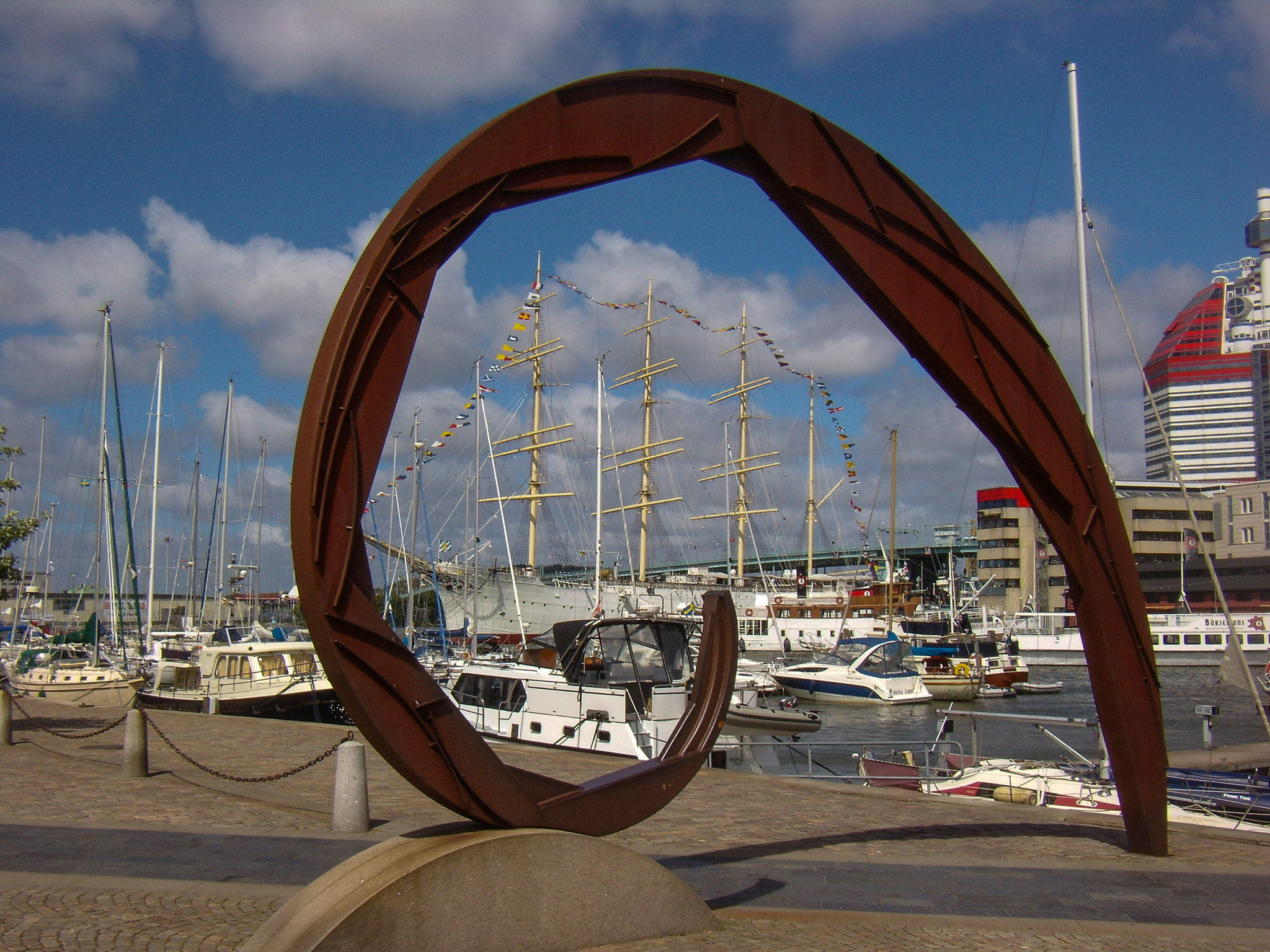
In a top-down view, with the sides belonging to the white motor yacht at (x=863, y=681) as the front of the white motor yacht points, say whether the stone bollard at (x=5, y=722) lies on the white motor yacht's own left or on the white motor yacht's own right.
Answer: on the white motor yacht's own left

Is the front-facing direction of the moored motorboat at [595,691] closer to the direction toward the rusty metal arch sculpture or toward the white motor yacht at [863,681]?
the white motor yacht

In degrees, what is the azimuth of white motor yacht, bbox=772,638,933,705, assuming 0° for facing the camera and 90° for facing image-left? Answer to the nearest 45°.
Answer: approximately 135°

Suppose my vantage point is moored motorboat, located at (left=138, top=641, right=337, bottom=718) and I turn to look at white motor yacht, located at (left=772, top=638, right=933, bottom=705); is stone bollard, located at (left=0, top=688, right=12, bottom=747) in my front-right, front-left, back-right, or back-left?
back-right

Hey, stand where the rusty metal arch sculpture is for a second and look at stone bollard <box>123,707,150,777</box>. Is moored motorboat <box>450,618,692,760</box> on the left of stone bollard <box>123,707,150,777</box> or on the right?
right
